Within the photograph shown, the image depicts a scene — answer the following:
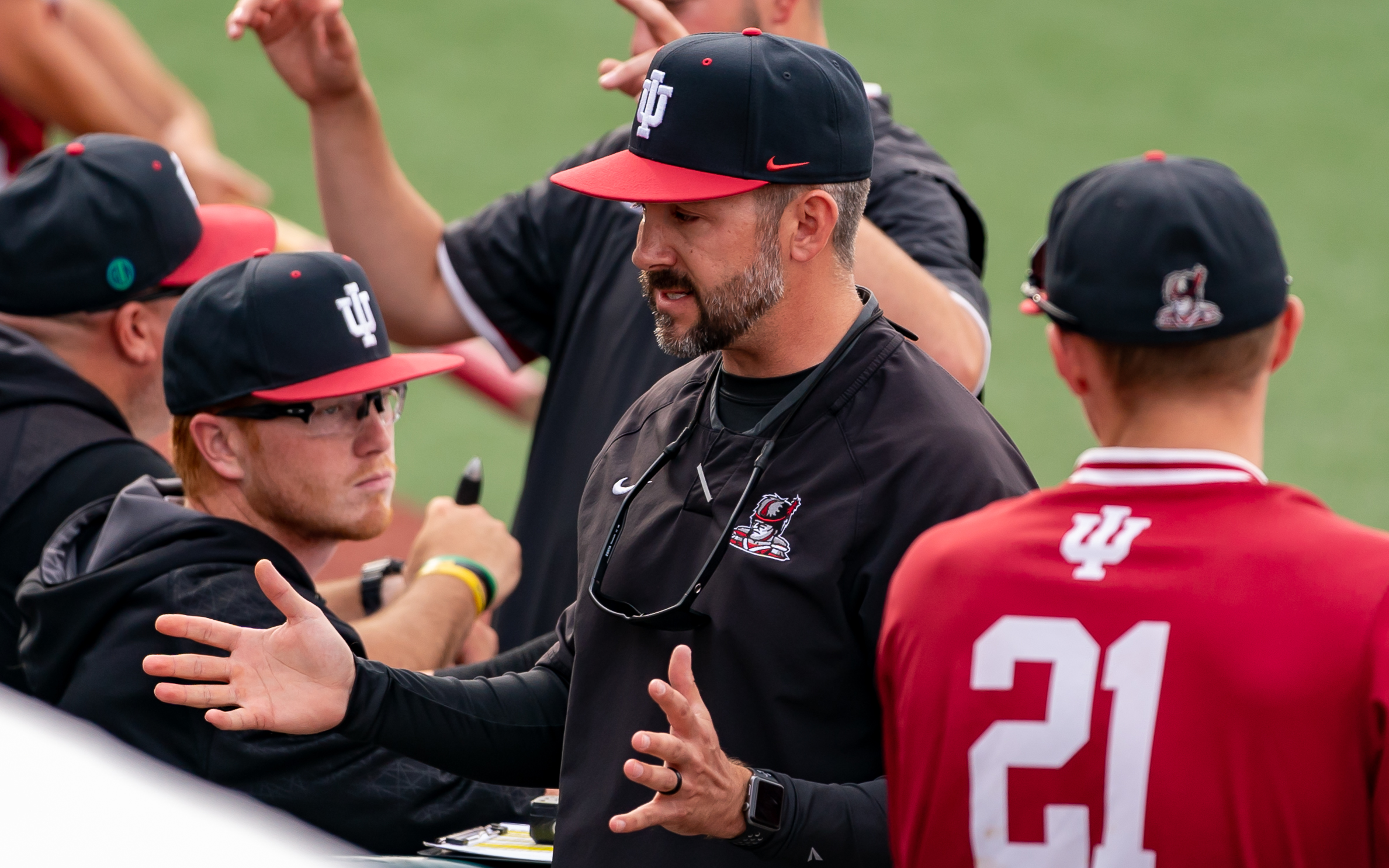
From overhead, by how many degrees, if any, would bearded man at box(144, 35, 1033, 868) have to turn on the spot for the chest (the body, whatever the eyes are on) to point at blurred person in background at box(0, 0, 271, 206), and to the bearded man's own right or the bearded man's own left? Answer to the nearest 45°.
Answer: approximately 90° to the bearded man's own right

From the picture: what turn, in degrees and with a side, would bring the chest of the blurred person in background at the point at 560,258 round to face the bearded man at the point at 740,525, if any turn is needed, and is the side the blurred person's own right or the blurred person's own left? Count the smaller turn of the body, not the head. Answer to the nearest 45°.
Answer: approximately 45° to the blurred person's own left

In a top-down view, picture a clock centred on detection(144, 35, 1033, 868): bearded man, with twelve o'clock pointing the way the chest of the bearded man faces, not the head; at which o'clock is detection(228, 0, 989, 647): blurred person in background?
The blurred person in background is roughly at 4 o'clock from the bearded man.

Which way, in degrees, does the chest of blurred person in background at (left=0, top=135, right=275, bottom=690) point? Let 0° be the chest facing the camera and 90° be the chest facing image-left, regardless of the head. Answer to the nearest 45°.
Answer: approximately 225°

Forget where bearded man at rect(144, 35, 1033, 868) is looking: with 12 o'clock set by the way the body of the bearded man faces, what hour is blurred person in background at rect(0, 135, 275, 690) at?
The blurred person in background is roughly at 3 o'clock from the bearded man.
